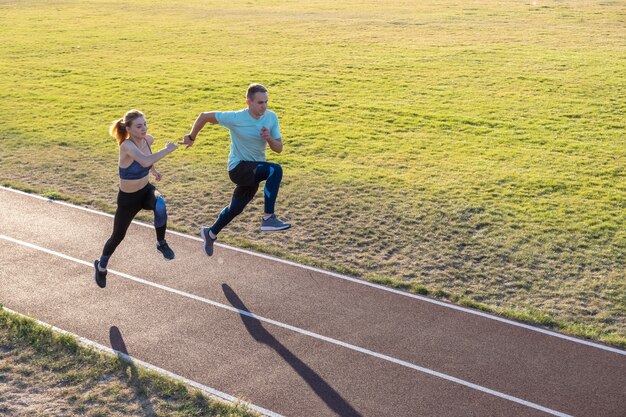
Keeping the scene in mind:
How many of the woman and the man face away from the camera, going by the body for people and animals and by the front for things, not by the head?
0

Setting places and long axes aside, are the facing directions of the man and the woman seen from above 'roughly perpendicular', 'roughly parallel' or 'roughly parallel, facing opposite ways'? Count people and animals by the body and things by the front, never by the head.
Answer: roughly parallel
